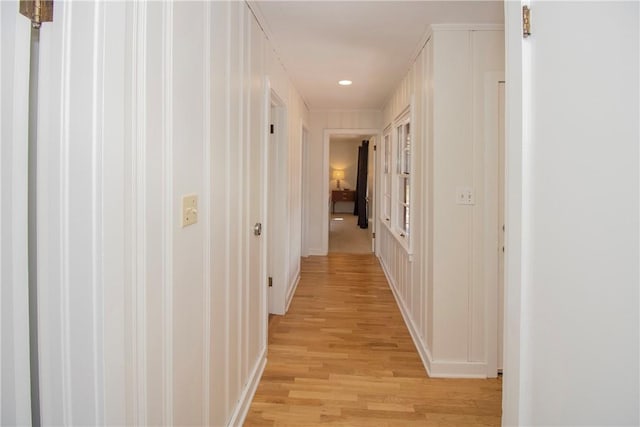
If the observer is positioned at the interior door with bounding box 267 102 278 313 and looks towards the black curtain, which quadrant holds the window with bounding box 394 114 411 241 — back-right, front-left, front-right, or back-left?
front-right

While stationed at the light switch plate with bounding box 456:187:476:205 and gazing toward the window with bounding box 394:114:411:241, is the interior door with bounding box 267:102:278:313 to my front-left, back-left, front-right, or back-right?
front-left

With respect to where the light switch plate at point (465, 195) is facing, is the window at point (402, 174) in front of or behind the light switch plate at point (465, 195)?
behind
